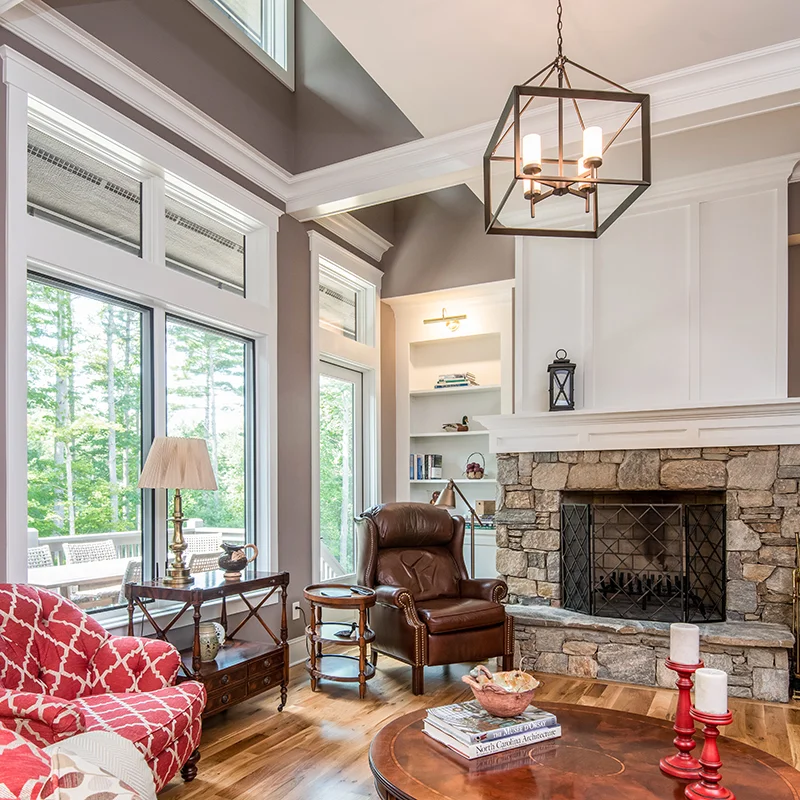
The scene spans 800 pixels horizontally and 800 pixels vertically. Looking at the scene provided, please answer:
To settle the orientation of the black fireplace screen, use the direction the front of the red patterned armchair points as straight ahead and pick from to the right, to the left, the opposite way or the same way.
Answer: to the right

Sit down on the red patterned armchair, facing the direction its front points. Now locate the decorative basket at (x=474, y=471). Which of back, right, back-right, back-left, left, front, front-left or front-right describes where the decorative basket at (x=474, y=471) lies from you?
left

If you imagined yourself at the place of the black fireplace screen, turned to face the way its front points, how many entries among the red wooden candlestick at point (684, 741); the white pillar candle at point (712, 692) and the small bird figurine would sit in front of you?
2

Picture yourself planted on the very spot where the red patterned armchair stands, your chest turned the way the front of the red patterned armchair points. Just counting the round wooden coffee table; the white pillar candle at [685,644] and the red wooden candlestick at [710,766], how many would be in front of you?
3

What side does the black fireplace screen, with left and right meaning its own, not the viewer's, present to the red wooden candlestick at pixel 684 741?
front

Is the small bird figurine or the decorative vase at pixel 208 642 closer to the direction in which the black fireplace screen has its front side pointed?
the decorative vase

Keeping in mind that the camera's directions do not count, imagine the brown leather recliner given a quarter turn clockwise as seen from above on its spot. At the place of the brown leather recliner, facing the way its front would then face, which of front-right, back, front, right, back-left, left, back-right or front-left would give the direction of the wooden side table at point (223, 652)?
front

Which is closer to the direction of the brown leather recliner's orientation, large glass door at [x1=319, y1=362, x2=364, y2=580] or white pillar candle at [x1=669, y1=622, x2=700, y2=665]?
the white pillar candle

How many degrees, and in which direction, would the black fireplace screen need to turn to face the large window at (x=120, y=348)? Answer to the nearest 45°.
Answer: approximately 45° to its right

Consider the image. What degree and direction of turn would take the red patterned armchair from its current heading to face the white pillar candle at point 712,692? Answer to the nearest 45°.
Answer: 0° — it already faces it

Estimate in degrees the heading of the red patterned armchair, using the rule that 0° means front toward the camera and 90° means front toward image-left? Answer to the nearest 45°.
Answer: approximately 315°

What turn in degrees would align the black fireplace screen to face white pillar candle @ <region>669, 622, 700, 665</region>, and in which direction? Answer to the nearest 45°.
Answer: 0° — it already faces it

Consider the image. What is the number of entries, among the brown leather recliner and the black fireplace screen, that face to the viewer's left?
0
